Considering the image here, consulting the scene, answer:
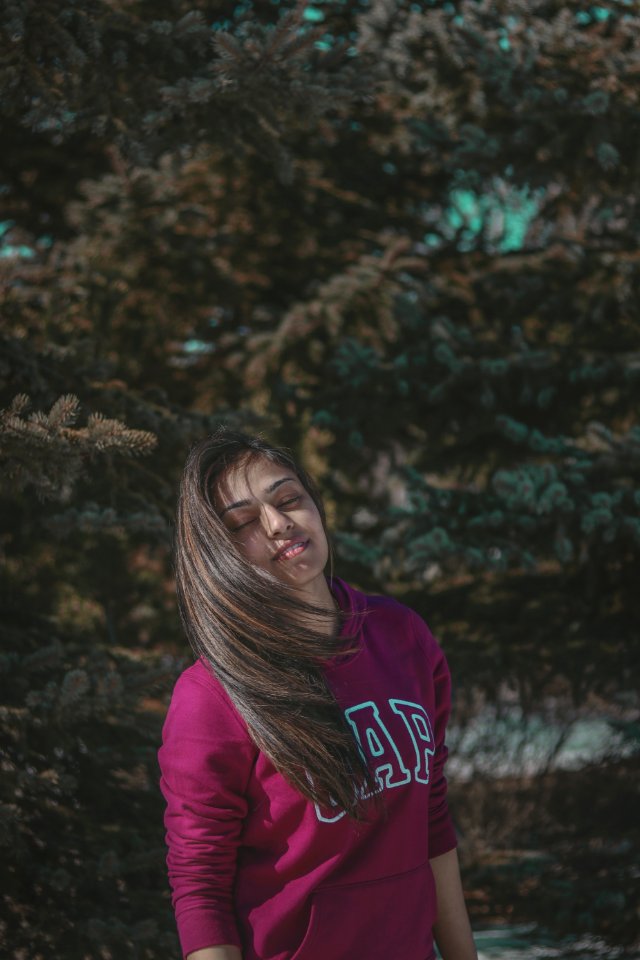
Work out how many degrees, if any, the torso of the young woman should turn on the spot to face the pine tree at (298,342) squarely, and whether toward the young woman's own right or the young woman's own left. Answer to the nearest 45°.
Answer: approximately 135° to the young woman's own left

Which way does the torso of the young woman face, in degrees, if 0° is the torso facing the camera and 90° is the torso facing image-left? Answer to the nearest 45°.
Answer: approximately 315°
